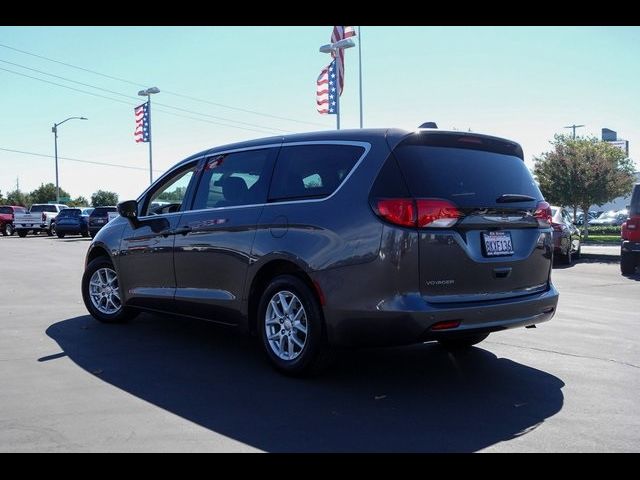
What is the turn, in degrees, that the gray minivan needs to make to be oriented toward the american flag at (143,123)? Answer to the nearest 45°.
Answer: approximately 45° to its right

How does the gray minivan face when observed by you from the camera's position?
facing away from the viewer and to the left of the viewer

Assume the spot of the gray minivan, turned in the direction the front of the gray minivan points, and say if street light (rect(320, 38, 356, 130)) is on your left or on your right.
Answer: on your right

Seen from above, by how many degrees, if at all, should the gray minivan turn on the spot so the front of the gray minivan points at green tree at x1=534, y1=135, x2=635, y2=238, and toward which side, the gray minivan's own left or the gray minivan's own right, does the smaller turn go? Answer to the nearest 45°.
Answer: approximately 90° to the gray minivan's own right

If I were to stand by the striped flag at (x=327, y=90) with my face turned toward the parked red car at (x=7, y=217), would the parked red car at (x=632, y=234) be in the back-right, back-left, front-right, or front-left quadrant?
back-left

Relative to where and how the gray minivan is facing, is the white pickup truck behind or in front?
in front

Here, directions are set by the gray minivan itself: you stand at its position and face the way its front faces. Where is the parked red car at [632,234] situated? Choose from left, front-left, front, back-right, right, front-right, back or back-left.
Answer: right

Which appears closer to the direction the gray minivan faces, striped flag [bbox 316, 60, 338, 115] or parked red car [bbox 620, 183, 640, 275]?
the striped flag

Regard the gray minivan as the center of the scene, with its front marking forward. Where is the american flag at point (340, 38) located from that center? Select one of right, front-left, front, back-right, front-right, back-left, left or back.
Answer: front-right

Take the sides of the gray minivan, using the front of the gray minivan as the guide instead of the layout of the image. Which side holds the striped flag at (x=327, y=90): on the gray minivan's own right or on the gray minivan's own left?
on the gray minivan's own right
